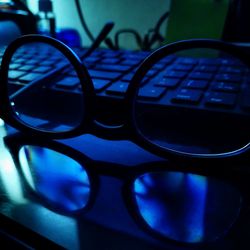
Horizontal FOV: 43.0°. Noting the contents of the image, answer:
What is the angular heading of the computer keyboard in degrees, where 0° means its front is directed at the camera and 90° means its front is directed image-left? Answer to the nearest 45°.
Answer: approximately 0°
